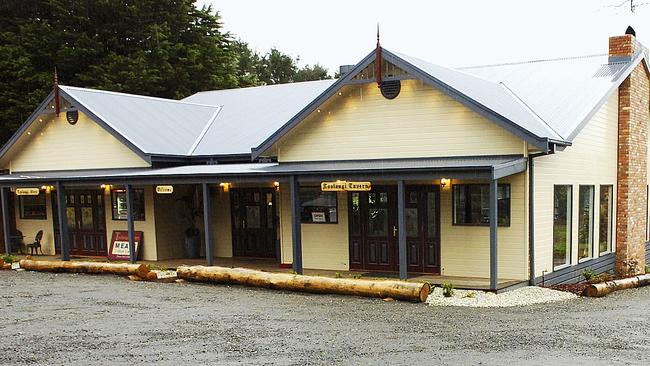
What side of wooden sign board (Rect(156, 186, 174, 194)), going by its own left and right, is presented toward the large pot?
back

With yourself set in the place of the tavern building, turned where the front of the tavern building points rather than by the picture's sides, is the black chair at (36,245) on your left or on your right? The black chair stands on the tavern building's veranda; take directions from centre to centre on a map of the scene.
on your right

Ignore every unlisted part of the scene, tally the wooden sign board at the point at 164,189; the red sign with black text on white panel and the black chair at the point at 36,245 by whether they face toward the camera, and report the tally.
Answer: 2

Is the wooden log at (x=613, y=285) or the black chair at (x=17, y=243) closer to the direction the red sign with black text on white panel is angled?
the wooden log

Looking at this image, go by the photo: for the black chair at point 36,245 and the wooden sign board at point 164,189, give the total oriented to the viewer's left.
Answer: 1

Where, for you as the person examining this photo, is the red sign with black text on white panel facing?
facing the viewer

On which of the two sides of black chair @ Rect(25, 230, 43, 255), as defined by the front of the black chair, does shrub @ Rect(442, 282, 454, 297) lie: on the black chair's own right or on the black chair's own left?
on the black chair's own left

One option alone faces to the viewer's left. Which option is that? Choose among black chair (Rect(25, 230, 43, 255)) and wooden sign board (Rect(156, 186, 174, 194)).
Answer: the black chair

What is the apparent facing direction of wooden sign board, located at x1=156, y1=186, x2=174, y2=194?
toward the camera

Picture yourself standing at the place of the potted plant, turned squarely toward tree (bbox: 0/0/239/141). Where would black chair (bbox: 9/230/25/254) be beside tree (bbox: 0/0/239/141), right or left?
left

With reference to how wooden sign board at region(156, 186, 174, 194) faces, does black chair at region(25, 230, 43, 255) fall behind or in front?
behind

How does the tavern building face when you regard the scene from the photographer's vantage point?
facing the viewer and to the left of the viewer
